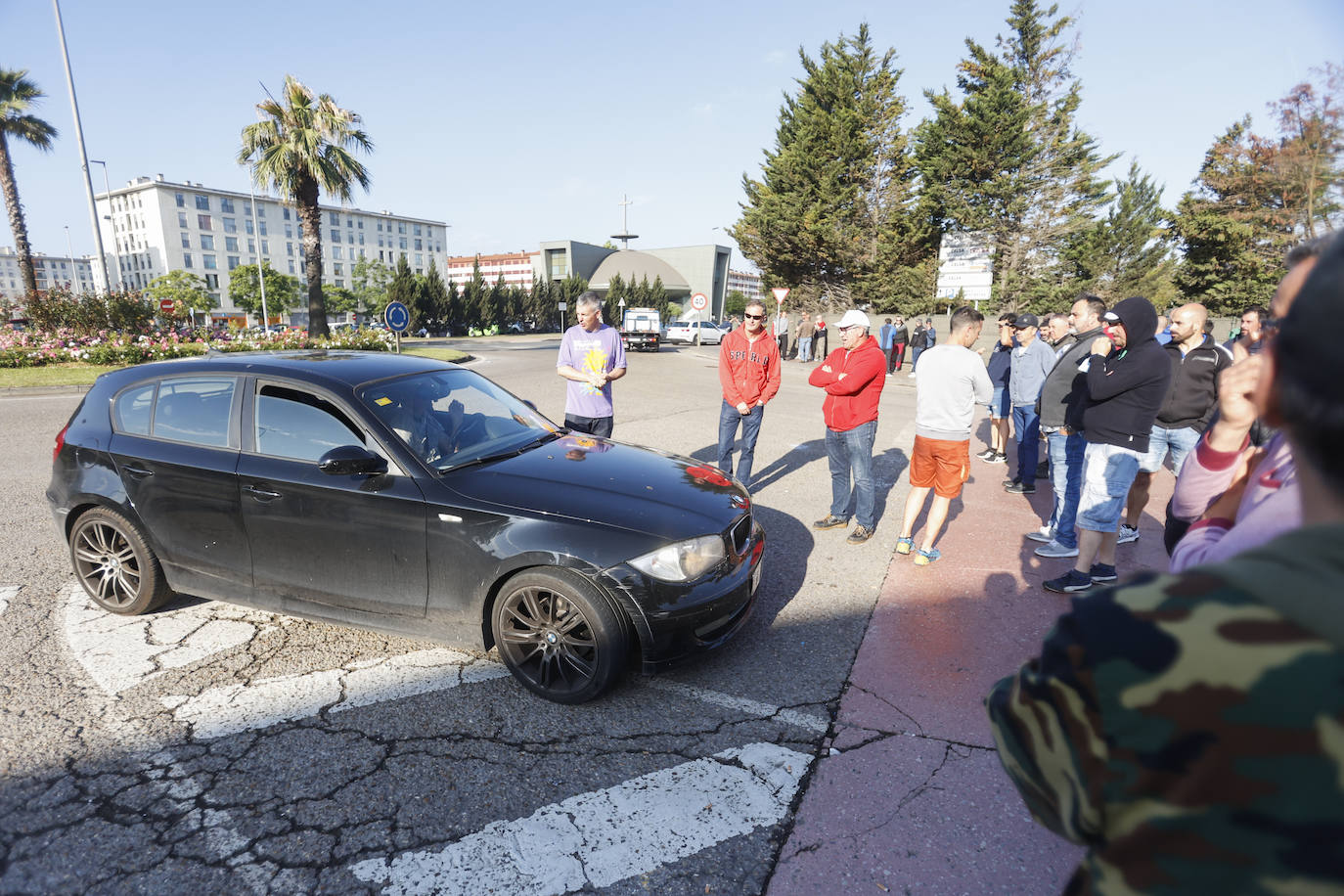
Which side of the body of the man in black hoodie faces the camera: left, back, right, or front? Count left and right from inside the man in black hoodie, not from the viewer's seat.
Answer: left

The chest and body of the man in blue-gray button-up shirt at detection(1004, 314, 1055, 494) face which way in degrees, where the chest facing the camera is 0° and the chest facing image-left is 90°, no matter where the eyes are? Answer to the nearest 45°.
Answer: approximately 45°

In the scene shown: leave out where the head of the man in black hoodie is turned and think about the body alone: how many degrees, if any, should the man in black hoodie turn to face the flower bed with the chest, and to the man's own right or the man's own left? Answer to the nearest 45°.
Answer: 0° — they already face it

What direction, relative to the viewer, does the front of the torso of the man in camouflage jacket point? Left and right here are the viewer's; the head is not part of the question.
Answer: facing away from the viewer

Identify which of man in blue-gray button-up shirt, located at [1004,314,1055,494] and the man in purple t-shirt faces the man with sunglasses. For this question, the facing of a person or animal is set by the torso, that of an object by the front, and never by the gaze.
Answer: the man in blue-gray button-up shirt

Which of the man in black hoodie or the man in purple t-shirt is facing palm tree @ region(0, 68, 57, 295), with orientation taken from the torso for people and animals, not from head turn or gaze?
the man in black hoodie

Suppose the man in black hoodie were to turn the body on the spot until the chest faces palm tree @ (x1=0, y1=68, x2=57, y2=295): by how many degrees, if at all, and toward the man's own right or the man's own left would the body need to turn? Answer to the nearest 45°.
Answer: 0° — they already face it

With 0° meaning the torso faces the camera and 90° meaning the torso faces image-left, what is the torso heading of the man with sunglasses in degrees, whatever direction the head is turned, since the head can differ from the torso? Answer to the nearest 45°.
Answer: approximately 0°

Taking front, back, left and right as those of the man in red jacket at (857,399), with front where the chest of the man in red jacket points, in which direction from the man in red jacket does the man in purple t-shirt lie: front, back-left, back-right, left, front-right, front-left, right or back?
front-right

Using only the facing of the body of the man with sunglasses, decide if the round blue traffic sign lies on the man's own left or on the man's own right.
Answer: on the man's own right
